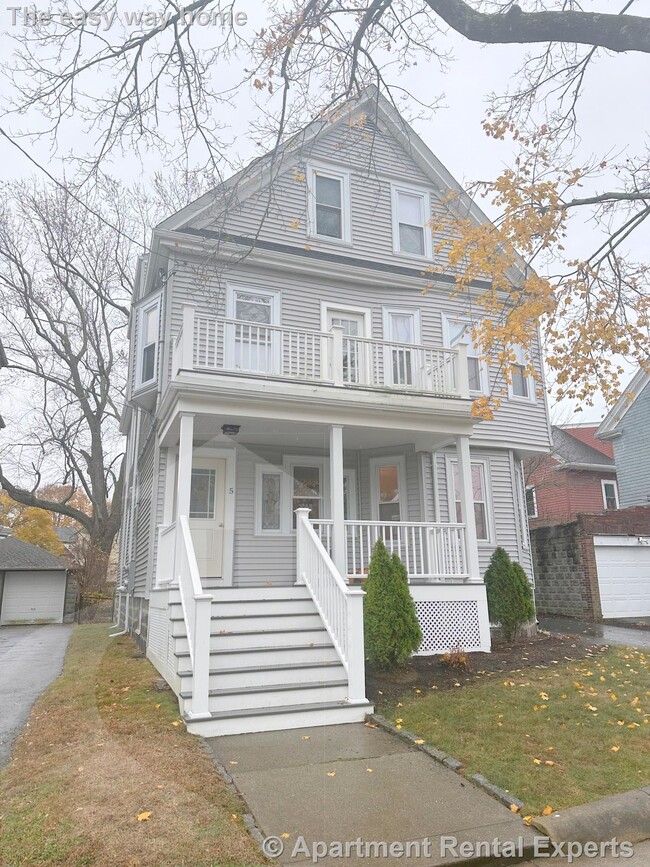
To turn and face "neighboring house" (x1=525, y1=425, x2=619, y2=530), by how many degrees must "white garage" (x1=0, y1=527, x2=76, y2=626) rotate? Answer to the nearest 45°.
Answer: approximately 45° to its left

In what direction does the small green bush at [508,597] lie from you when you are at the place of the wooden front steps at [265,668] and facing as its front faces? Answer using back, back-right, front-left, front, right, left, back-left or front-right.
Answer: back-left

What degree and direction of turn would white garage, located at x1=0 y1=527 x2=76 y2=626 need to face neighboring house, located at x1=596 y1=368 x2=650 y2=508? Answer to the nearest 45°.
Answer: approximately 45° to its left

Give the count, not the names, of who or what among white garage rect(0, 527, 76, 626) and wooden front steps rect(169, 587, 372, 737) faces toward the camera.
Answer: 2

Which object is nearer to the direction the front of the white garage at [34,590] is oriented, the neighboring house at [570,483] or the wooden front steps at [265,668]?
the wooden front steps

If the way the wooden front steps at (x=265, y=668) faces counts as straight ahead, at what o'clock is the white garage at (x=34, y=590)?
The white garage is roughly at 5 o'clock from the wooden front steps.

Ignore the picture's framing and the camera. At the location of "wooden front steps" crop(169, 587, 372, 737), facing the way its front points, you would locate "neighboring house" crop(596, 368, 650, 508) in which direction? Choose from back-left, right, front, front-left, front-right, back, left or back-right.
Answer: back-left

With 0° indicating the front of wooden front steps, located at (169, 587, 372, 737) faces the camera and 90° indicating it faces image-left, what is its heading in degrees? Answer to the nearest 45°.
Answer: approximately 0°
